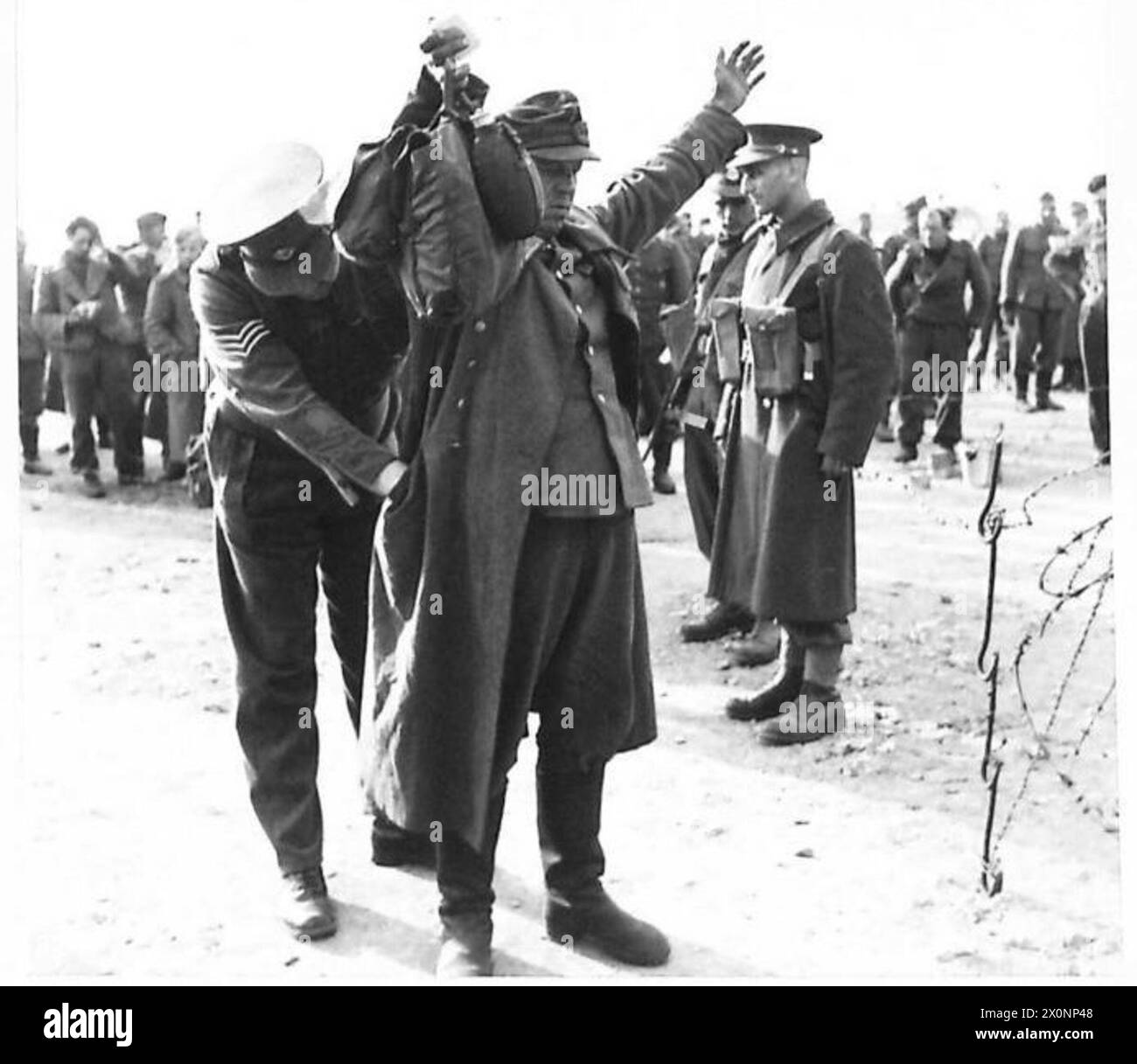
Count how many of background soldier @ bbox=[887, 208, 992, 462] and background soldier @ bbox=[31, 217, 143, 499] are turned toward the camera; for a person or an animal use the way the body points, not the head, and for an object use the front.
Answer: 2

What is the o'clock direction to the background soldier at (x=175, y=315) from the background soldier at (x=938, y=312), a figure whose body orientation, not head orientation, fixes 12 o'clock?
the background soldier at (x=175, y=315) is roughly at 2 o'clock from the background soldier at (x=938, y=312).

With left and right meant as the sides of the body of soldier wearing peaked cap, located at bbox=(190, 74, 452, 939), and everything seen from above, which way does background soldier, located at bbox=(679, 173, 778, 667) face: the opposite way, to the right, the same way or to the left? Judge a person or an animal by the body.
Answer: to the right

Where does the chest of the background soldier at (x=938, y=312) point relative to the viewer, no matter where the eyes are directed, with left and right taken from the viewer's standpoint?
facing the viewer

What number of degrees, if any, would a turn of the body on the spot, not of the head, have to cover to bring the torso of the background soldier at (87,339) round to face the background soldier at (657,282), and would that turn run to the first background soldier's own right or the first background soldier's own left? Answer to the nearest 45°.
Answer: approximately 90° to the first background soldier's own left

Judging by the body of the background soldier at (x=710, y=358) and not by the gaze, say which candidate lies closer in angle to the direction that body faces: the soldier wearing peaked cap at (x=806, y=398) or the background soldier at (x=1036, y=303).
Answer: the soldier wearing peaked cap

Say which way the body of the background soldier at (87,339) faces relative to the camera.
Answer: toward the camera

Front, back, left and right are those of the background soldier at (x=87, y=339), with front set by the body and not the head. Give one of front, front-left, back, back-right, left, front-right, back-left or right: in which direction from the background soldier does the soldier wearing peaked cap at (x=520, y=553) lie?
front

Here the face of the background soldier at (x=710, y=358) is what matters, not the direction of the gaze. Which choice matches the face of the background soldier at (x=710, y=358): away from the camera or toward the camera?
toward the camera

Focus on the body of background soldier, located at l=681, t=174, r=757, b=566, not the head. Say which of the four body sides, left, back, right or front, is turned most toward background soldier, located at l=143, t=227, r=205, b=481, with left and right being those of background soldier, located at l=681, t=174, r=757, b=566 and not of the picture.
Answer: right

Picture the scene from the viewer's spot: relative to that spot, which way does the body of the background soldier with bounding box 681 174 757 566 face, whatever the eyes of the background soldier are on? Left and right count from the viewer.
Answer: facing the viewer and to the left of the viewer

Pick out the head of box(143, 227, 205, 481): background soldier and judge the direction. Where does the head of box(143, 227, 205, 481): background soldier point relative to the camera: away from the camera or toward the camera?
toward the camera

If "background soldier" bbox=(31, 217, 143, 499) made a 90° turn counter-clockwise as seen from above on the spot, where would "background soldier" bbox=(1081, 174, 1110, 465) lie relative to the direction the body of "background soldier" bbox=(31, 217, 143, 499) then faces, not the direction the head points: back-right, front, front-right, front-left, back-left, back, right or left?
front

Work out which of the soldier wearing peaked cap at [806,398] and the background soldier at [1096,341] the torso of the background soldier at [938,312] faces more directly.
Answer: the soldier wearing peaked cap
